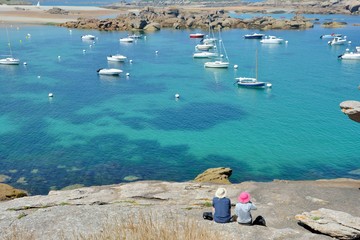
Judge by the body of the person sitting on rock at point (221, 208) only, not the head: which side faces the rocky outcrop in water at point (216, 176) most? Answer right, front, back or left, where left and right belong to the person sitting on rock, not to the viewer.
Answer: front

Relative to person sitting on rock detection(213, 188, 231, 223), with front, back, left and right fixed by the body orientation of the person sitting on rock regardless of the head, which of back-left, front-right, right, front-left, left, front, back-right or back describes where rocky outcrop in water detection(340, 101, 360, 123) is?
front-right

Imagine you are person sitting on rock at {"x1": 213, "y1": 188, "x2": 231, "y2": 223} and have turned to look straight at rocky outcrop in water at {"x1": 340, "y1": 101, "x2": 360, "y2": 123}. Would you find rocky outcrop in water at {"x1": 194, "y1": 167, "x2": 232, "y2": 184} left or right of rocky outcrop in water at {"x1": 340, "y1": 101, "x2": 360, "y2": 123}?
left

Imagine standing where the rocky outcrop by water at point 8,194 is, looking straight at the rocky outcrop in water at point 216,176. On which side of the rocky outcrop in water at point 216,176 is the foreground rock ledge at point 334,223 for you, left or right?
right

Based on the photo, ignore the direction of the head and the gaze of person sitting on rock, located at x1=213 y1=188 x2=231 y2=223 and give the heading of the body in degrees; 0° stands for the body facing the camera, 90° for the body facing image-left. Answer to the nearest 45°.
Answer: approximately 180°

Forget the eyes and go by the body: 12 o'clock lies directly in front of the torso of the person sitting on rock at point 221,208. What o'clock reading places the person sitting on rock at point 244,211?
the person sitting on rock at point 244,211 is roughly at 3 o'clock from the person sitting on rock at point 221,208.

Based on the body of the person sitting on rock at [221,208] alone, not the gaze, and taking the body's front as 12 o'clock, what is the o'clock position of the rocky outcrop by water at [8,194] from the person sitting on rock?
The rocky outcrop by water is roughly at 10 o'clock from the person sitting on rock.

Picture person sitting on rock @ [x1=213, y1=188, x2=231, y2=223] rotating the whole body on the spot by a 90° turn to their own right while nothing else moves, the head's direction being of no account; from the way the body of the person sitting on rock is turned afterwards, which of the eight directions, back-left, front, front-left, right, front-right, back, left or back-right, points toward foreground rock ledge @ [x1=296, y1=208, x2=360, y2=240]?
front
